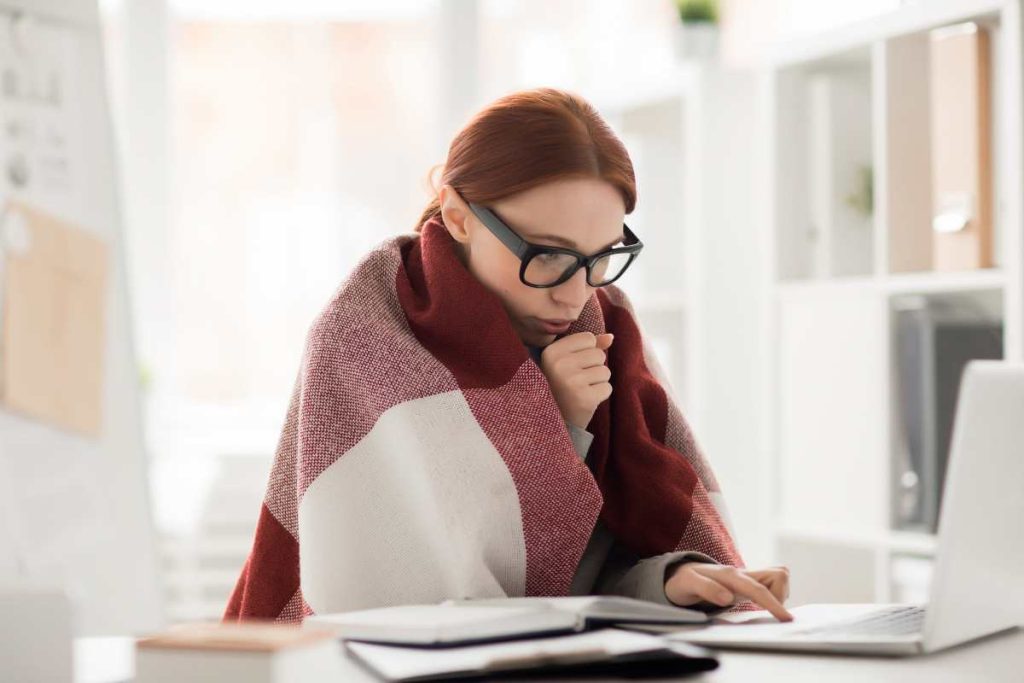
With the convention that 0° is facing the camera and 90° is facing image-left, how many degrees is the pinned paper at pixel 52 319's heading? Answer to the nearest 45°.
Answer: approximately 315°

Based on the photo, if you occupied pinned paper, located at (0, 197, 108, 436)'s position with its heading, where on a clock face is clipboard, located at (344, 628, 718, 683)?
The clipboard is roughly at 1 o'clock from the pinned paper.

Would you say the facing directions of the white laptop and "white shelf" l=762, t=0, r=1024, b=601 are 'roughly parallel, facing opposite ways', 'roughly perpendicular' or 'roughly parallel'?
roughly perpendicular

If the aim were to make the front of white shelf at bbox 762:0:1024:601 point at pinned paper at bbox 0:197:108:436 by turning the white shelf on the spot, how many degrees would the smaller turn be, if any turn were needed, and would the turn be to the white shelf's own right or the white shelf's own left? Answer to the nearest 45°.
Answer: approximately 45° to the white shelf's own right

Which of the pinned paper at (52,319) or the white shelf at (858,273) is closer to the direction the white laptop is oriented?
the pinned paper

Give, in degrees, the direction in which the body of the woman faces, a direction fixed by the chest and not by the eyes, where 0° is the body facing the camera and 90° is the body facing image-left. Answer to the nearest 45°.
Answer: approximately 315°

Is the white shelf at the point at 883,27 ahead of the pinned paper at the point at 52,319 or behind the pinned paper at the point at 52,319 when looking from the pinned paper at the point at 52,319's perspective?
ahead

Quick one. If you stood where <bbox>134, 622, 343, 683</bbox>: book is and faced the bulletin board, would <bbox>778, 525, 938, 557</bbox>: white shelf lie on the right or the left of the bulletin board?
right

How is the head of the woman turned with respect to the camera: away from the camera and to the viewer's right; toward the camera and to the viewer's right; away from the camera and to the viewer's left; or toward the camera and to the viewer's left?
toward the camera and to the viewer's right

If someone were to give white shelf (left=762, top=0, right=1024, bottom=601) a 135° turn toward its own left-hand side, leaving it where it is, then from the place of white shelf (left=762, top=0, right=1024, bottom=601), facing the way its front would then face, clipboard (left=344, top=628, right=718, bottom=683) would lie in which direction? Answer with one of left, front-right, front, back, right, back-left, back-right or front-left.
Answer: right

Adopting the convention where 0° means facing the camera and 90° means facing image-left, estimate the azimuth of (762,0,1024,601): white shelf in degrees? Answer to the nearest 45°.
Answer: approximately 45°

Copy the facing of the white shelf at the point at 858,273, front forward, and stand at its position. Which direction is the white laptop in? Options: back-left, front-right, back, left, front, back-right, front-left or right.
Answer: front-left

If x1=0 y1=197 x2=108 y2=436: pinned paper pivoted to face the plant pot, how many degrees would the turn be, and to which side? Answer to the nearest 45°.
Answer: approximately 45° to its left
